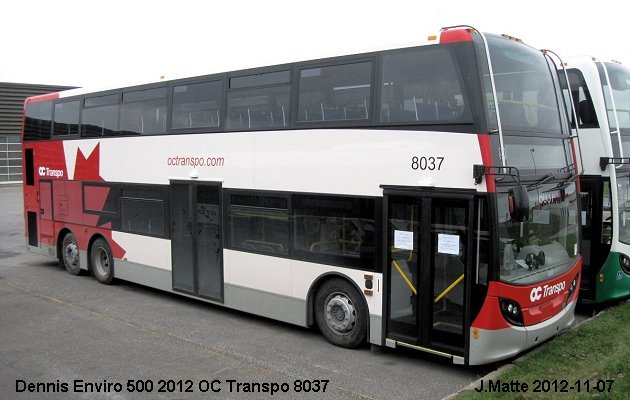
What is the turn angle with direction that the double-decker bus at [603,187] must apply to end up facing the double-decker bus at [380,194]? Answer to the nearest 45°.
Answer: approximately 90° to its right

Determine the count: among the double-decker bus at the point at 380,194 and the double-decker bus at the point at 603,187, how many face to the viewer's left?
0

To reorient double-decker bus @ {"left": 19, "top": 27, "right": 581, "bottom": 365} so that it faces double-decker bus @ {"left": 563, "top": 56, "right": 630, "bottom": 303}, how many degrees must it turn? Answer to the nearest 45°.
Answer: approximately 90° to its left

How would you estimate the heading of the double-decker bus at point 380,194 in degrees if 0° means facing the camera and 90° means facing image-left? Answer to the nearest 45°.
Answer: approximately 315°

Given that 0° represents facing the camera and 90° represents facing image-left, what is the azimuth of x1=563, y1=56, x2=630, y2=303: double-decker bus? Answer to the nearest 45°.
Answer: approximately 315°
